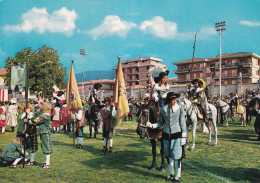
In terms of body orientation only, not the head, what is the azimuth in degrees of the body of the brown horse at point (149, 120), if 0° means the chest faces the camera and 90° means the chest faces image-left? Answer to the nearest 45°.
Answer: approximately 45°

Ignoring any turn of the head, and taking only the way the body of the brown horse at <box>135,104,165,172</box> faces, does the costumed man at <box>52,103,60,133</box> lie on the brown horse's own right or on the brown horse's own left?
on the brown horse's own right

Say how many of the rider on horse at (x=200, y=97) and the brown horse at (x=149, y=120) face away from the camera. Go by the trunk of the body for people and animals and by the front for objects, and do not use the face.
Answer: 0

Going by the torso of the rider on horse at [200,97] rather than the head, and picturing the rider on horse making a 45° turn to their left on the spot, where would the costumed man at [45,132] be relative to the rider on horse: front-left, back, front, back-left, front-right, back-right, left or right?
front-right

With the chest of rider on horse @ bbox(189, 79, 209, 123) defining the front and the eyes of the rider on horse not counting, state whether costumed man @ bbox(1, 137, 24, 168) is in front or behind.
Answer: in front

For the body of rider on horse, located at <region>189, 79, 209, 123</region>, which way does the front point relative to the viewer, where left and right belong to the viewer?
facing the viewer and to the left of the viewer

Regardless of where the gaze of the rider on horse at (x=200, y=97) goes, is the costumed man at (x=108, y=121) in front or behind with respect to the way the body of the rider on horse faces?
in front

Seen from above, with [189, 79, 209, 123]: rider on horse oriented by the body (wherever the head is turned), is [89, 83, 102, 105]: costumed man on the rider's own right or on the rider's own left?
on the rider's own right

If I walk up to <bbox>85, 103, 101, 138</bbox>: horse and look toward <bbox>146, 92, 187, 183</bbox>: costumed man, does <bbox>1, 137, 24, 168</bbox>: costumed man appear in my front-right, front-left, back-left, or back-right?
front-right

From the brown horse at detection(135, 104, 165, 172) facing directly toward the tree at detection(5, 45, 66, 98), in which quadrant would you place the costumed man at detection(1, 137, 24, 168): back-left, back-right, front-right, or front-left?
front-left

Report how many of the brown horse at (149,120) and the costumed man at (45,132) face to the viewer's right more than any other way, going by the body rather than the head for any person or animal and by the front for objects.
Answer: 0

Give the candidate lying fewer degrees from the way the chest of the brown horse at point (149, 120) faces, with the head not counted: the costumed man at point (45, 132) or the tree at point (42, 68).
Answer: the costumed man
